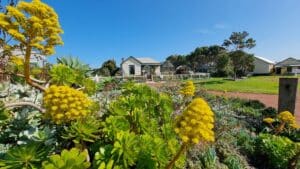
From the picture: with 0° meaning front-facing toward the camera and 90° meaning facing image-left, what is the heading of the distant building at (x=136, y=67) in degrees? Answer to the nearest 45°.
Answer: approximately 0°

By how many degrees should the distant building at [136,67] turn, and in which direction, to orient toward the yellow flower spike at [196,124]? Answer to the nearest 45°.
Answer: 0° — it already faces it

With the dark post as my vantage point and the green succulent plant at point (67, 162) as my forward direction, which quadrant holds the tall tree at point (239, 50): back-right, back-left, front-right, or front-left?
back-right

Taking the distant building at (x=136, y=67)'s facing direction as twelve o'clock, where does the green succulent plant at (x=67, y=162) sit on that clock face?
The green succulent plant is roughly at 12 o'clock from the distant building.

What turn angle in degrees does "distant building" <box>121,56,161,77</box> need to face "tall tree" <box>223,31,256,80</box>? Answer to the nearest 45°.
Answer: approximately 90° to its left

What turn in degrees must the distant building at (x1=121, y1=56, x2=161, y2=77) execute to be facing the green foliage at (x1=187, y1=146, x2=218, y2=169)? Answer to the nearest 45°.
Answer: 0° — it already faces it

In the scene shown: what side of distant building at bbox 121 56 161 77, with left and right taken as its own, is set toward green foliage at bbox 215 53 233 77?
left

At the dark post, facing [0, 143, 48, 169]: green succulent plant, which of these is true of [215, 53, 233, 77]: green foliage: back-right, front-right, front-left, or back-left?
back-right
